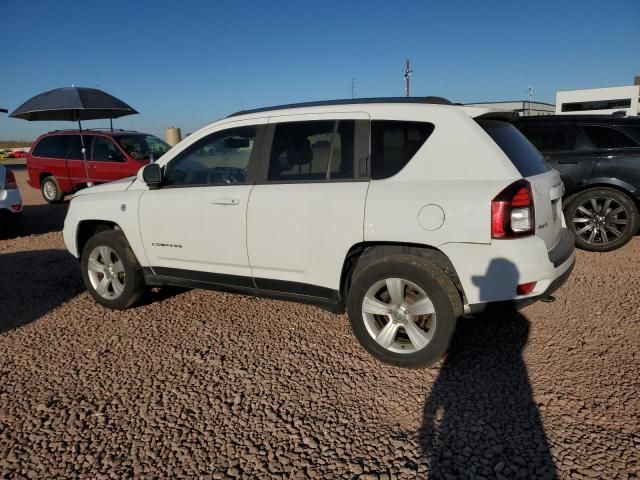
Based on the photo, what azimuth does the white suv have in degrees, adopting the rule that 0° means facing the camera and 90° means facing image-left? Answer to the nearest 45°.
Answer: approximately 135°

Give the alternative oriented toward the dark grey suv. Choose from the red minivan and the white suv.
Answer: the red minivan

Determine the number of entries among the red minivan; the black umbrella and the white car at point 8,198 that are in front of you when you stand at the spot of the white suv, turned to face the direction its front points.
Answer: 3

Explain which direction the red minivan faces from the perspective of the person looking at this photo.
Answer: facing the viewer and to the right of the viewer

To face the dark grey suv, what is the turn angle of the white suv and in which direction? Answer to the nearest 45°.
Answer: approximately 90° to its right

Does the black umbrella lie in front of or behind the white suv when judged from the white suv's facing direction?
in front

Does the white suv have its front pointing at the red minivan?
yes

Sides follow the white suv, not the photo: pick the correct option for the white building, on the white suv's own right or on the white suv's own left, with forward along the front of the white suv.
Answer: on the white suv's own right

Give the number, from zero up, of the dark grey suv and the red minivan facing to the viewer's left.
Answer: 1

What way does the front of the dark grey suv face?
to the viewer's left

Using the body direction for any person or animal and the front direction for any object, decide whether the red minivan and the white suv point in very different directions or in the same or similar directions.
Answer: very different directions

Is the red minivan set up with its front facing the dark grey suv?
yes

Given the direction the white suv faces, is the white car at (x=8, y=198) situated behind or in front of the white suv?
in front

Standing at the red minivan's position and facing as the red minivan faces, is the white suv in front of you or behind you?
in front
